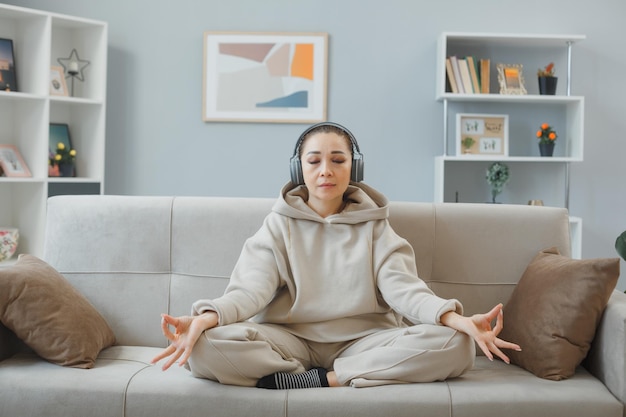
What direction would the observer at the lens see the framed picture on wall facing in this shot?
facing the viewer

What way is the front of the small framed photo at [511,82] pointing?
toward the camera

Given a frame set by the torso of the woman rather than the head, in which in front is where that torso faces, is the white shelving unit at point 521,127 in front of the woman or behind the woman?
behind

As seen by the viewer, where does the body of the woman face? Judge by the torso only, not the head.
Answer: toward the camera

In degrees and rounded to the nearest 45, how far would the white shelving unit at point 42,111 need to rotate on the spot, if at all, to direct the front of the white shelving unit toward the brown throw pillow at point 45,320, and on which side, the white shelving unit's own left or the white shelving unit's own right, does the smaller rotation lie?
approximately 45° to the white shelving unit's own right

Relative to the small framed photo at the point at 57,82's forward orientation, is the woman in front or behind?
in front

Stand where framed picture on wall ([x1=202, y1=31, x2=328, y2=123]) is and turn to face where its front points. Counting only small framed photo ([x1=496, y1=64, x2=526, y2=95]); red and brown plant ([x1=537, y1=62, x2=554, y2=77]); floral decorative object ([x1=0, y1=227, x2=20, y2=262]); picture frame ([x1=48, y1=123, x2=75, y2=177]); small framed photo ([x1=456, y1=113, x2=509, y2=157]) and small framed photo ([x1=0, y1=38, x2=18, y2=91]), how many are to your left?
3

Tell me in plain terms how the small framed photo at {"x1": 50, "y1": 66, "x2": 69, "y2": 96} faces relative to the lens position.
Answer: facing the viewer and to the right of the viewer

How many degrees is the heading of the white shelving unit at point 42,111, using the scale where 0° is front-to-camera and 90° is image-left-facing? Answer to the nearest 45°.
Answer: approximately 315°
